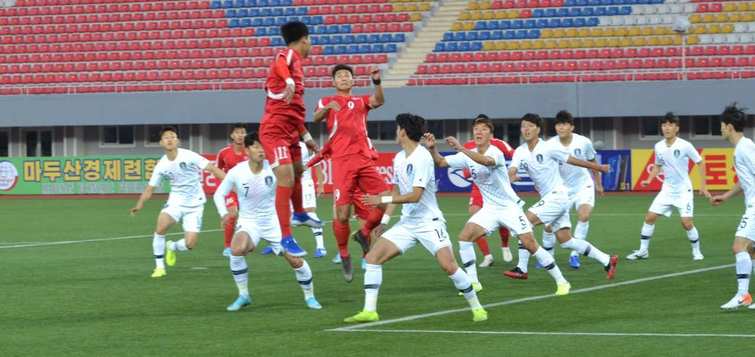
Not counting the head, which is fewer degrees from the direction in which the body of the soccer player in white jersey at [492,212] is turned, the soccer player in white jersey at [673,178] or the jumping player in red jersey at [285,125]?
the jumping player in red jersey

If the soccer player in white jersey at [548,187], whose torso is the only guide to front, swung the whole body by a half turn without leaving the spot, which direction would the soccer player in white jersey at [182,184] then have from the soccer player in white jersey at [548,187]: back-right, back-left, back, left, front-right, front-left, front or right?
back-left

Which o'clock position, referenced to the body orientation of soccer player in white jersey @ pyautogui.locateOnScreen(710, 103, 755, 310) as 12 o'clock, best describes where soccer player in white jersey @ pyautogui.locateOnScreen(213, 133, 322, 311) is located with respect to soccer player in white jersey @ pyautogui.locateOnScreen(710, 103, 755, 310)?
soccer player in white jersey @ pyautogui.locateOnScreen(213, 133, 322, 311) is roughly at 12 o'clock from soccer player in white jersey @ pyautogui.locateOnScreen(710, 103, 755, 310).

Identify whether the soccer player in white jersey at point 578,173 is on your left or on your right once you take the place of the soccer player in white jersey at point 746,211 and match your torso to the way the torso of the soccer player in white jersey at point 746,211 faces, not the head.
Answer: on your right

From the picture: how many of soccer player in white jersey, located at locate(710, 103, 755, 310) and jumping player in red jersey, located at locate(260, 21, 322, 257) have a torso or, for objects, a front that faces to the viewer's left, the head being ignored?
1

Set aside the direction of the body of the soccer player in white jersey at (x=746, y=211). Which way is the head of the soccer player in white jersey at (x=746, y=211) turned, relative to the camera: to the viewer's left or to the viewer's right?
to the viewer's left

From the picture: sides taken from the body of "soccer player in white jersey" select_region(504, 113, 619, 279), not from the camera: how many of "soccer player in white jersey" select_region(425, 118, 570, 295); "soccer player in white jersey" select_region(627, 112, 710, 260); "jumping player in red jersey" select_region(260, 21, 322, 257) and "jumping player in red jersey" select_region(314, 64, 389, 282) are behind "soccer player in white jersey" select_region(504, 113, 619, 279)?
1

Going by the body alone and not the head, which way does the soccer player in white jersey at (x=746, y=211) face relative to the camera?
to the viewer's left

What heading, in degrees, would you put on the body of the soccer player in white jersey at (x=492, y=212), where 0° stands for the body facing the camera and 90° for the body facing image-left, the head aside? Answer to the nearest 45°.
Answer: approximately 45°
